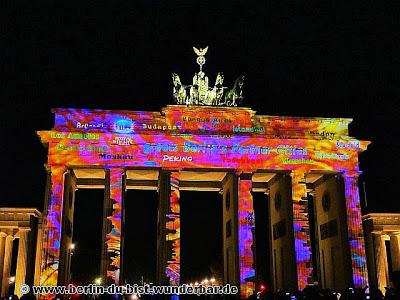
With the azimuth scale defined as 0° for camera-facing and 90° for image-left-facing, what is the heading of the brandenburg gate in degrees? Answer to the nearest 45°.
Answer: approximately 0°
